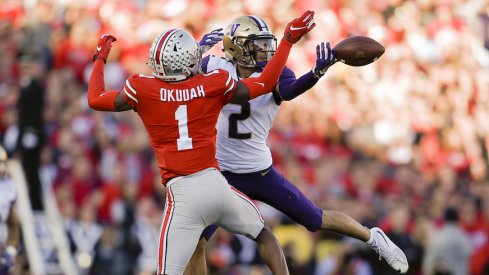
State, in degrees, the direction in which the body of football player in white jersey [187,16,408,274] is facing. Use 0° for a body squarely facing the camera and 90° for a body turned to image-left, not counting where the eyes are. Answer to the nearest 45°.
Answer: approximately 315°

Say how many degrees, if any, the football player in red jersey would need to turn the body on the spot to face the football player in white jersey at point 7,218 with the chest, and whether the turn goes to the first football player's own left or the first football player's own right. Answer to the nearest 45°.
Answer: approximately 45° to the first football player's own left

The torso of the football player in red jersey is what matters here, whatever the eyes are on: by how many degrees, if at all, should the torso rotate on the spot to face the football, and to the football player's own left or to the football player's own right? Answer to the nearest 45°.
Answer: approximately 90° to the football player's own right

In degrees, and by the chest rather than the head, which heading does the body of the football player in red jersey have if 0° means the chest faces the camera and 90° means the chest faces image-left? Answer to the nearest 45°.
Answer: approximately 180°

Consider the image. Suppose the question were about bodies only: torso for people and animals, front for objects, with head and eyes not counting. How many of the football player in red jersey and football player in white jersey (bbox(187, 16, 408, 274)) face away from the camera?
1

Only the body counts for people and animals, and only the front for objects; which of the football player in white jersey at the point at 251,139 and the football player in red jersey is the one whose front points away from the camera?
the football player in red jersey
